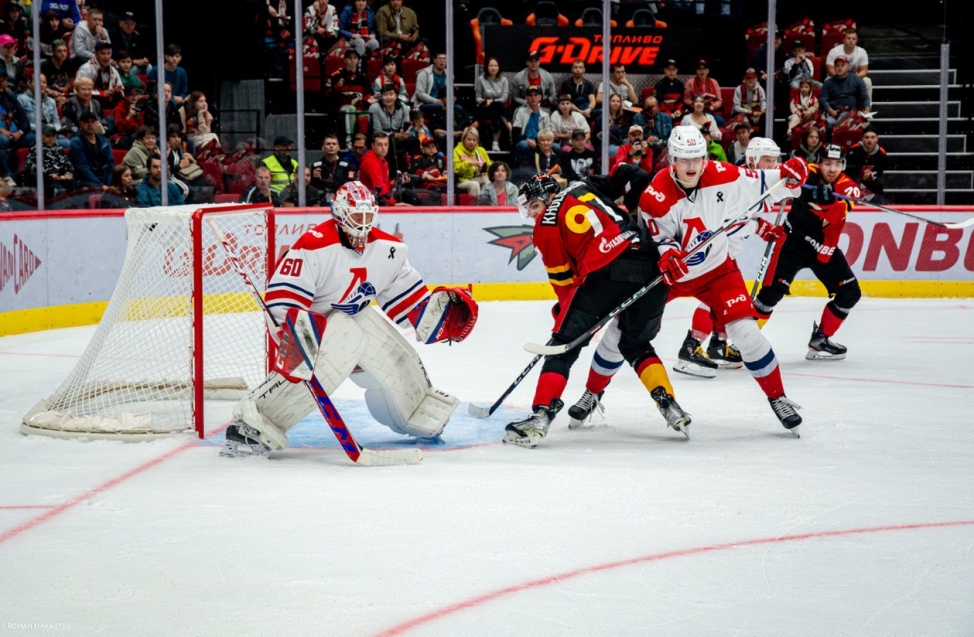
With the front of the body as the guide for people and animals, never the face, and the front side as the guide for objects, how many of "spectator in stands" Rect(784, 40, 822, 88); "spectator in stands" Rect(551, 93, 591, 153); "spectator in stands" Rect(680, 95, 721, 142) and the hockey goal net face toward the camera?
3

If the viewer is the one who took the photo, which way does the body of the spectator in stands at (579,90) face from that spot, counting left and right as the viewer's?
facing the viewer

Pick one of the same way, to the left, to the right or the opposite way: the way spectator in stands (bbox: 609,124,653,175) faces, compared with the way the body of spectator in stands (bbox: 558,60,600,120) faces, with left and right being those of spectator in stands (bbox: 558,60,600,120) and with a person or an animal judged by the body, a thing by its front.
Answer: the same way

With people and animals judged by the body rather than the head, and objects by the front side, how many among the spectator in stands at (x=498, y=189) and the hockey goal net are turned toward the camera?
1

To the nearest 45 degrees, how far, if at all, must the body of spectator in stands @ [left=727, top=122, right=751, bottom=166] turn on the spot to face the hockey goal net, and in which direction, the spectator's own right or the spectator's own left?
0° — they already face it

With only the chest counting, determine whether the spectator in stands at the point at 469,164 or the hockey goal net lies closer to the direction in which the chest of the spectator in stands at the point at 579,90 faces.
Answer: the hockey goal net

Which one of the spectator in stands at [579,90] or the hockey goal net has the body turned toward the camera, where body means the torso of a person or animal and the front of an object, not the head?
the spectator in stands

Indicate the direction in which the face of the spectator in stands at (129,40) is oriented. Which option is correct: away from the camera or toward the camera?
toward the camera

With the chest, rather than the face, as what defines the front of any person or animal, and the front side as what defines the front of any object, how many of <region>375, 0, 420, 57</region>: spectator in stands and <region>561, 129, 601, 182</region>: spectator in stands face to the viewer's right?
0

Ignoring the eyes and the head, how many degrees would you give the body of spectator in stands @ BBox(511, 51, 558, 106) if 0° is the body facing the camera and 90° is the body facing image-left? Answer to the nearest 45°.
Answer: approximately 0°

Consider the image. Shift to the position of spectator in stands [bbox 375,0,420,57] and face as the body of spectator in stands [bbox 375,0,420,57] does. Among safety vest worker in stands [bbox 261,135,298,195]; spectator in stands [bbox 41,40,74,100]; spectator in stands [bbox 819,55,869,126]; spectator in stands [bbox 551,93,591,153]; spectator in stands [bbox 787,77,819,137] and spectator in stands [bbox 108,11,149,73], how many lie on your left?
3

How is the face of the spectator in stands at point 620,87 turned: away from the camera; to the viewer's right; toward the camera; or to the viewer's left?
toward the camera

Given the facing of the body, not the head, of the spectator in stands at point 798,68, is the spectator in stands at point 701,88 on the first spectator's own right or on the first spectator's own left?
on the first spectator's own right

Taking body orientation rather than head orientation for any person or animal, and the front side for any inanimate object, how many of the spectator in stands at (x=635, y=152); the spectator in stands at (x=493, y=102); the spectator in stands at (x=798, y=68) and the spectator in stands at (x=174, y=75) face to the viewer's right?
0
